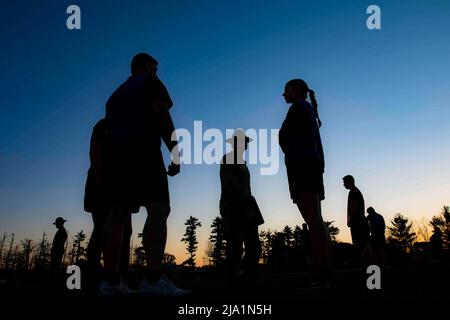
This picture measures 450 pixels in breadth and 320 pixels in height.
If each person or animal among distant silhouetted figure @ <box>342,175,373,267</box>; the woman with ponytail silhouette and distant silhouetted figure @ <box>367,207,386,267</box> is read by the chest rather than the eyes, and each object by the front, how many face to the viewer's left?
3

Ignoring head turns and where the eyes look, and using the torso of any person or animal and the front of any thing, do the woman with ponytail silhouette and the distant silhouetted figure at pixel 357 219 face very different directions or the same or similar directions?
same or similar directions

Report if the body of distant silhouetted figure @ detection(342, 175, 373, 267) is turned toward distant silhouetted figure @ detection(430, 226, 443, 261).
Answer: no

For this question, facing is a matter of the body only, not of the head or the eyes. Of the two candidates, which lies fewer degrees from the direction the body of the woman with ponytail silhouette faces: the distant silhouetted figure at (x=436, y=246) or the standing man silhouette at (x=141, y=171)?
the standing man silhouette

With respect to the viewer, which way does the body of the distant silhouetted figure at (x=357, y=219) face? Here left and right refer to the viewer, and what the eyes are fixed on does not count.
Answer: facing to the left of the viewer

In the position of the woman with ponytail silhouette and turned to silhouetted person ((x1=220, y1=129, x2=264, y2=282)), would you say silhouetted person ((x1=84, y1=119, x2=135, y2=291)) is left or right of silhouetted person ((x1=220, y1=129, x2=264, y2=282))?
left

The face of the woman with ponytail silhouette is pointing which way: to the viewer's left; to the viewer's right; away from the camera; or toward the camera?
to the viewer's left

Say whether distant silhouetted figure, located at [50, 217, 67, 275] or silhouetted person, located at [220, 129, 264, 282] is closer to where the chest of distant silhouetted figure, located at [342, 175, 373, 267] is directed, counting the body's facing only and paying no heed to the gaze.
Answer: the distant silhouetted figure

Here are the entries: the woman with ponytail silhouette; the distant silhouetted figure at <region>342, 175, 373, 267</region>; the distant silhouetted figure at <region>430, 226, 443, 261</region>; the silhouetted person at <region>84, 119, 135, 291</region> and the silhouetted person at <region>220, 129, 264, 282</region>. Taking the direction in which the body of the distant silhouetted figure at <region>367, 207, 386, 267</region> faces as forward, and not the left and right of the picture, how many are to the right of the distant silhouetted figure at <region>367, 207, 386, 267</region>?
1

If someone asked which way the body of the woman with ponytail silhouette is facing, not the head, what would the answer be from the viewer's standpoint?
to the viewer's left

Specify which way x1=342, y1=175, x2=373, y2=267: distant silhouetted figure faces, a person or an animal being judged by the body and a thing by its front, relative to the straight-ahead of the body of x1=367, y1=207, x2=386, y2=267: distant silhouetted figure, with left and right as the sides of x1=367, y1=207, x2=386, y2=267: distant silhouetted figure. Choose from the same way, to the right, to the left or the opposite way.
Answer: the same way

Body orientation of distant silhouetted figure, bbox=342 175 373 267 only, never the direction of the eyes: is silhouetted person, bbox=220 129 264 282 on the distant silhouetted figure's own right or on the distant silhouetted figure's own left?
on the distant silhouetted figure's own left

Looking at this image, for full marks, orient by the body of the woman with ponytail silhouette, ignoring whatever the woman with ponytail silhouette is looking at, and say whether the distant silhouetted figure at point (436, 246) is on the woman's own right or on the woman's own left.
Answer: on the woman's own right

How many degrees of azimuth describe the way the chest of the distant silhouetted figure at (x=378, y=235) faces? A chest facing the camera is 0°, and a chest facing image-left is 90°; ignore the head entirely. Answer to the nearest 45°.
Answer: approximately 90°
